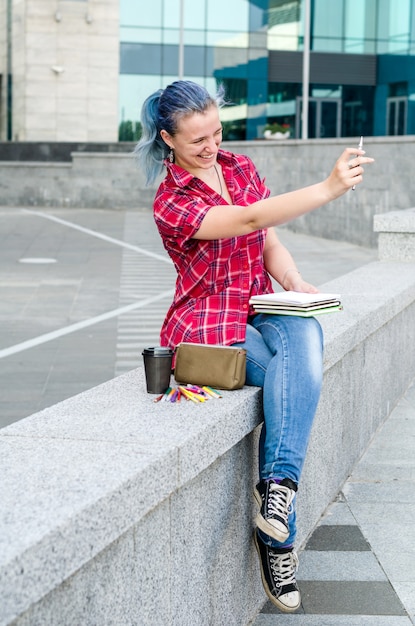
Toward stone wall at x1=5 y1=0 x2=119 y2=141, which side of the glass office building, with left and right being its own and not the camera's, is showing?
right

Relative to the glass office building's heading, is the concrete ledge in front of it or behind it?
in front

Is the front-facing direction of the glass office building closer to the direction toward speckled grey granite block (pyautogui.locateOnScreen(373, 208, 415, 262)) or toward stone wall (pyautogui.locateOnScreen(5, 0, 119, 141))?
the speckled grey granite block

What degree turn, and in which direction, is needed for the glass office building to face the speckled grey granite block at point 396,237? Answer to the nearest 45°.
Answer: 0° — it already faces it

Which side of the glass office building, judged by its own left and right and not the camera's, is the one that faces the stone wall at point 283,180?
front

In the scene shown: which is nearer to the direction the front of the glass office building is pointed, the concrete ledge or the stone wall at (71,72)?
the concrete ledge

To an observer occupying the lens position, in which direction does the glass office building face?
facing the viewer
